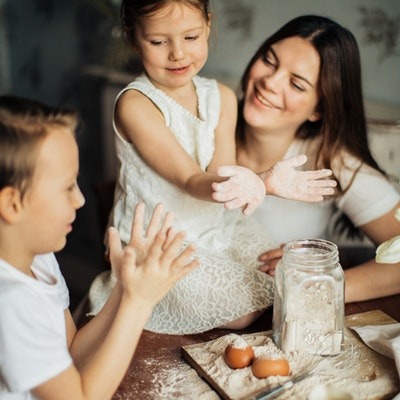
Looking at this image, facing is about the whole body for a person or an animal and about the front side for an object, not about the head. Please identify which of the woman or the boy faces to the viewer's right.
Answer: the boy

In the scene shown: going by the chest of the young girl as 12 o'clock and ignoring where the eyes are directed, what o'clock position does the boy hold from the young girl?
The boy is roughly at 2 o'clock from the young girl.

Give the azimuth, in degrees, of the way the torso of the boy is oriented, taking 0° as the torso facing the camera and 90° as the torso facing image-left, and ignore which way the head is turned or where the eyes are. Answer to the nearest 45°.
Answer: approximately 270°

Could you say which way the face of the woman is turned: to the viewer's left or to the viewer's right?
to the viewer's left

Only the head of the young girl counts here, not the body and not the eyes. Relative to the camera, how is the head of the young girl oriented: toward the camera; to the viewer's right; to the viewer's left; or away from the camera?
toward the camera

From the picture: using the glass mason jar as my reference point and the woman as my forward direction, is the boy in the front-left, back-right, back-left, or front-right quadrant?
back-left

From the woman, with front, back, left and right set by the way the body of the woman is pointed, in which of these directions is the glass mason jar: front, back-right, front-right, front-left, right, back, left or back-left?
front-left

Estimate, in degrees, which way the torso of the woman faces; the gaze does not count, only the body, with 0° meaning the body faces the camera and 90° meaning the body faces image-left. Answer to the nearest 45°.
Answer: approximately 45°

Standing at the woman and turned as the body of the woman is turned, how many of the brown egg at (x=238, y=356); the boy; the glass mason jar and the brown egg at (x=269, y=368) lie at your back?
0

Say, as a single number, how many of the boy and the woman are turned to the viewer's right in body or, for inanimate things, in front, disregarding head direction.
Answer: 1

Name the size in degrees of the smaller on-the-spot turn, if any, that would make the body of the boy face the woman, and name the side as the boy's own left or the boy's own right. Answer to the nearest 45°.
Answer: approximately 45° to the boy's own left

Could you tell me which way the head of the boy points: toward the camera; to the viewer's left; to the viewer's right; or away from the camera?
to the viewer's right
